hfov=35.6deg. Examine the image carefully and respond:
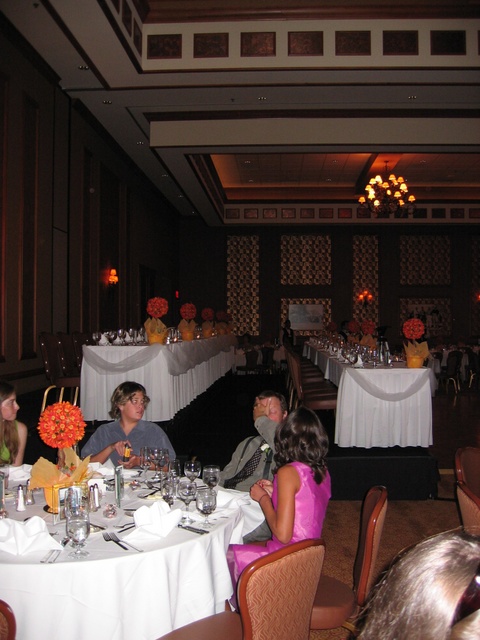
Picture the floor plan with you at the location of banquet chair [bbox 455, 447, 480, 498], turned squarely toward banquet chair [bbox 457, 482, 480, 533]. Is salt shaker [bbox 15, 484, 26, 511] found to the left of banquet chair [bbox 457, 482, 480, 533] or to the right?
right

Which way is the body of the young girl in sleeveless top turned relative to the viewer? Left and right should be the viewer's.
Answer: facing away from the viewer and to the left of the viewer

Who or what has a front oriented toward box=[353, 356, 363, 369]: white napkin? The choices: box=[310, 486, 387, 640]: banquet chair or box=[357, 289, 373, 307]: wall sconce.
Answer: the wall sconce

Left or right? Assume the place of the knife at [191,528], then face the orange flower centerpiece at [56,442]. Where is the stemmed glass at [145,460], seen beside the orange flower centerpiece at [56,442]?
right

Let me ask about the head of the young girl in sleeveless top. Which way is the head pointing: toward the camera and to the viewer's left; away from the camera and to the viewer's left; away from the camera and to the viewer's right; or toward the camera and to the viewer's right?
away from the camera and to the viewer's left

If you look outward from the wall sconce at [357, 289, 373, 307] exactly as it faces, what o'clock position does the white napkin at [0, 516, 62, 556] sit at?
The white napkin is roughly at 12 o'clock from the wall sconce.

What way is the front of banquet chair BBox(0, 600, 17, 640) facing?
away from the camera

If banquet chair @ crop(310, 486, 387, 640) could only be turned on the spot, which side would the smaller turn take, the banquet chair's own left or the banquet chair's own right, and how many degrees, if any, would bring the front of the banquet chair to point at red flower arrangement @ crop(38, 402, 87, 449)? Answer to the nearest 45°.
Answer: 0° — it already faces it
